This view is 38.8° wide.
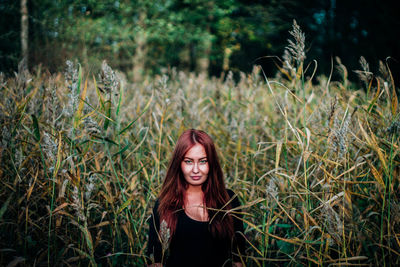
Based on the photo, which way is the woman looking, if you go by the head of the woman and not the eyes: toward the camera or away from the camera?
toward the camera

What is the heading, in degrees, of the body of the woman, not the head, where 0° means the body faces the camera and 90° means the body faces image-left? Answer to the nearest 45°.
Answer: approximately 0°

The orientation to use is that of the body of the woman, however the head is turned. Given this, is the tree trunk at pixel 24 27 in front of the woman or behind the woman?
behind
